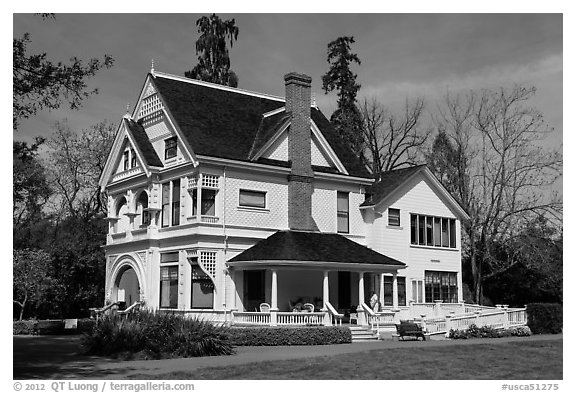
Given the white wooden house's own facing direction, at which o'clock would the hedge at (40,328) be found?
The hedge is roughly at 2 o'clock from the white wooden house.

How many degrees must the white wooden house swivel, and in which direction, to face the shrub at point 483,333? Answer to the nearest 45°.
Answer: approximately 135° to its left

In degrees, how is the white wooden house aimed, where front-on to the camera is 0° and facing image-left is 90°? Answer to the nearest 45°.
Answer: approximately 45°

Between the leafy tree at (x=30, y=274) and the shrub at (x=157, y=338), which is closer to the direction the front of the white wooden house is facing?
the shrub

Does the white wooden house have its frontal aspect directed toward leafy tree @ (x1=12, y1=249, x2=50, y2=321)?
no

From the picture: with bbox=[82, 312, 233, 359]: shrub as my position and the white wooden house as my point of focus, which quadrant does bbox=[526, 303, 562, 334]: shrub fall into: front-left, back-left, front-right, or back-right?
front-right

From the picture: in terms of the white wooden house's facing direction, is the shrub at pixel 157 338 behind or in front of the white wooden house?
in front

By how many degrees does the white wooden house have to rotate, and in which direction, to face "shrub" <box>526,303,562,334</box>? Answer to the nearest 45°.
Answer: approximately 135° to its left

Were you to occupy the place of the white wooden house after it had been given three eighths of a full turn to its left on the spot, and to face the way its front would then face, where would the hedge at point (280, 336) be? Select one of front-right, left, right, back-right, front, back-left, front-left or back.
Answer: right
